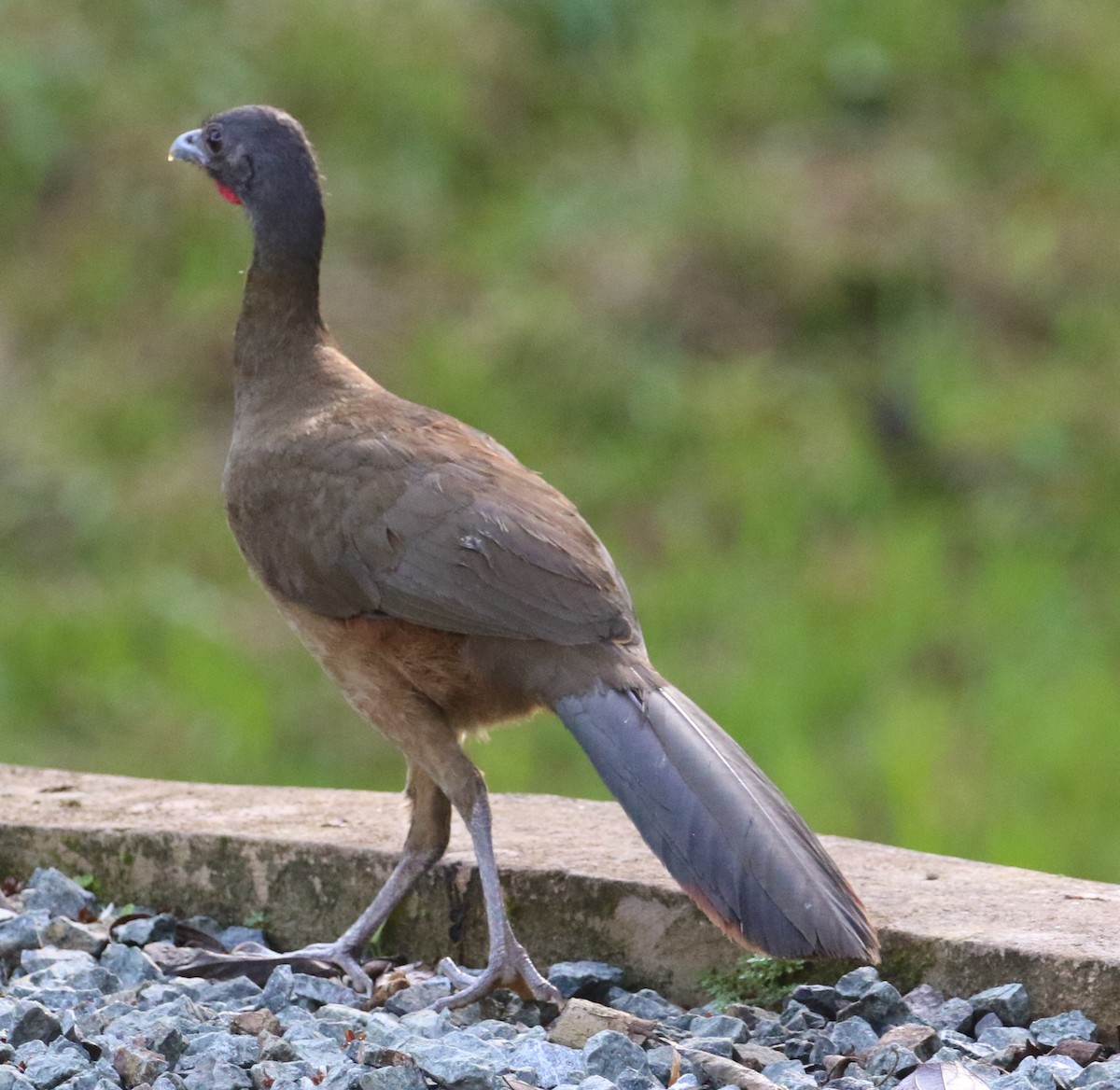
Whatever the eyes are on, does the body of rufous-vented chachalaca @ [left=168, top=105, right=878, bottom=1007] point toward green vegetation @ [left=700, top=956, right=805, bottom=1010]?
no

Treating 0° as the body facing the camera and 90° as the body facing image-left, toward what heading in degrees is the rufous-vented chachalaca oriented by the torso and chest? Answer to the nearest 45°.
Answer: approximately 90°
